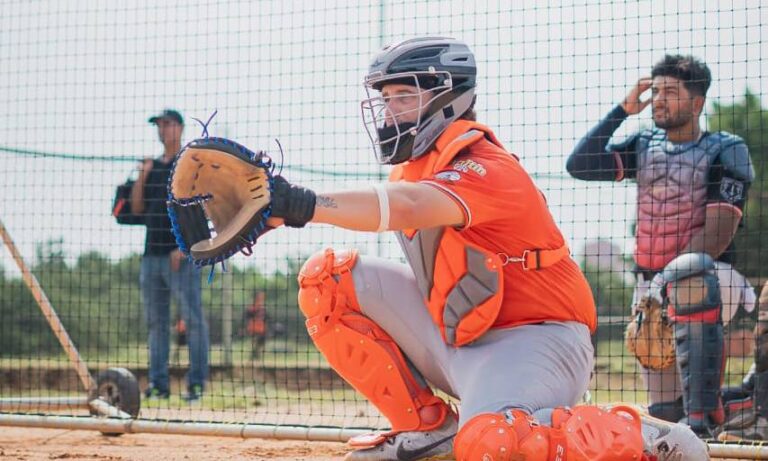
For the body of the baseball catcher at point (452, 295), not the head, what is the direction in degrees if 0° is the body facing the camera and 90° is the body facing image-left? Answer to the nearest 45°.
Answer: approximately 90°

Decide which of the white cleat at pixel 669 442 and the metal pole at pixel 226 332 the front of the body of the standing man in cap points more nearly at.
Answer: the white cleat

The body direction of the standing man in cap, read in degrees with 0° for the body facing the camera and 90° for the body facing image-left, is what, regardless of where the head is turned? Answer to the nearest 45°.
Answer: approximately 45°

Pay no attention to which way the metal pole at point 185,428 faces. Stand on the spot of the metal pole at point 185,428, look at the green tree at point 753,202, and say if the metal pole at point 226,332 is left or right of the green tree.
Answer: left

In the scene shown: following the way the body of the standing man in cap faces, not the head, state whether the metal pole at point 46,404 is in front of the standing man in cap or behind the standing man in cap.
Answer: in front

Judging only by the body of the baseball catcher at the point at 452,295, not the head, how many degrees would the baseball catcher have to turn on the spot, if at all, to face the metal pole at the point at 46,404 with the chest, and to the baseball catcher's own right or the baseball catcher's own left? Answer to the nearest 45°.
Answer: approximately 45° to the baseball catcher's own right

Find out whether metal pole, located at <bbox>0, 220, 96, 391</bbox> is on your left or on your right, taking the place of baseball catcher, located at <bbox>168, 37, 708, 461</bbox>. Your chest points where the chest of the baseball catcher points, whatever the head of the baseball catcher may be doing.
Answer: on your right
